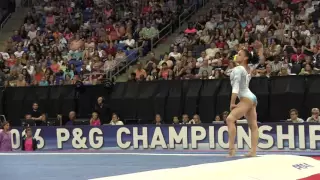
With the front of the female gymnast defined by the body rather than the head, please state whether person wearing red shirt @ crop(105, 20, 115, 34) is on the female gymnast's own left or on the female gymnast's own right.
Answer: on the female gymnast's own right

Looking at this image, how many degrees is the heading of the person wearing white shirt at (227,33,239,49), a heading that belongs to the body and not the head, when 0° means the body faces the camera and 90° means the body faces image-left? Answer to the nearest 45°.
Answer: approximately 45°

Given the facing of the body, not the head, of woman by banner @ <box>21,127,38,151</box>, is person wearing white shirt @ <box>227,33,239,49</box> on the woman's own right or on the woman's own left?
on the woman's own left

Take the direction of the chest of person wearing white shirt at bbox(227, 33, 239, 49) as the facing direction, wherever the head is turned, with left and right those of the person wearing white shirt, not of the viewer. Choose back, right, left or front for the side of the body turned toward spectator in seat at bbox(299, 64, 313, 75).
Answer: left

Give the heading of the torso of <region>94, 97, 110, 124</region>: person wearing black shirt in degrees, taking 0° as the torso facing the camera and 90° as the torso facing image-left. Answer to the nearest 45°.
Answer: approximately 45°

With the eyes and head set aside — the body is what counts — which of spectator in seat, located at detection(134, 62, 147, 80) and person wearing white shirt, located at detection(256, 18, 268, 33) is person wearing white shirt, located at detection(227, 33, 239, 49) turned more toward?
the spectator in seat
